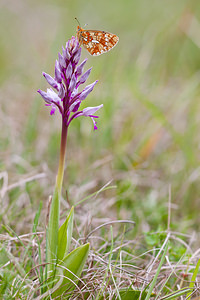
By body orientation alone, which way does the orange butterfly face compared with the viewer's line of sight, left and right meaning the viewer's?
facing to the left of the viewer
